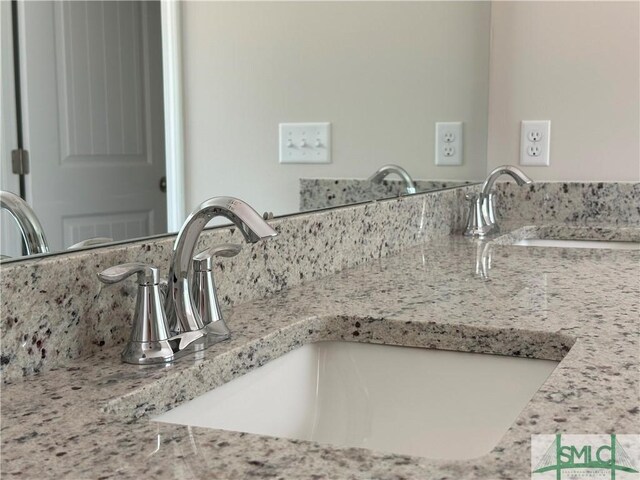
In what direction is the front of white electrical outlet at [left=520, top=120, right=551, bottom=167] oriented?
toward the camera

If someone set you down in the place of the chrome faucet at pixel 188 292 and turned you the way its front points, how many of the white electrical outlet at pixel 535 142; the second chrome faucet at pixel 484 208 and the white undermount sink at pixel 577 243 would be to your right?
0

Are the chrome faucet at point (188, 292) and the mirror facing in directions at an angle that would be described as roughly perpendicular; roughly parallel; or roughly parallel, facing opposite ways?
roughly parallel

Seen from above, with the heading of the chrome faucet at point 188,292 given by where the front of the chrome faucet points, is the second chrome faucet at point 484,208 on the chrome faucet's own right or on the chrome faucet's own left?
on the chrome faucet's own left

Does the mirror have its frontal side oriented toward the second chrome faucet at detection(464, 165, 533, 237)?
no

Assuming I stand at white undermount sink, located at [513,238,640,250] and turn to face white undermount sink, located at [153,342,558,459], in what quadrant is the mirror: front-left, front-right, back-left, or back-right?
front-right

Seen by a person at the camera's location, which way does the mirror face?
facing the viewer and to the right of the viewer

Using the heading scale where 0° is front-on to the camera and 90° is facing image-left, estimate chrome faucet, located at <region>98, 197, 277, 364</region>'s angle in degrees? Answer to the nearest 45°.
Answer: approximately 315°

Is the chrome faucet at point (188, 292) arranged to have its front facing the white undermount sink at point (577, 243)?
no

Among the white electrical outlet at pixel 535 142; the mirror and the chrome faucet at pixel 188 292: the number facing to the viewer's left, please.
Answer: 0

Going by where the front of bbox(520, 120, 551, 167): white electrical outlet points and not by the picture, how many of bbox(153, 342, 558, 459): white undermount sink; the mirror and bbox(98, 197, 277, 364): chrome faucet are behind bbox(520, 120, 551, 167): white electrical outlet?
0

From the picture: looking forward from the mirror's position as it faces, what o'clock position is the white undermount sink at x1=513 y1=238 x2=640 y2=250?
The white undermount sink is roughly at 9 o'clock from the mirror.
